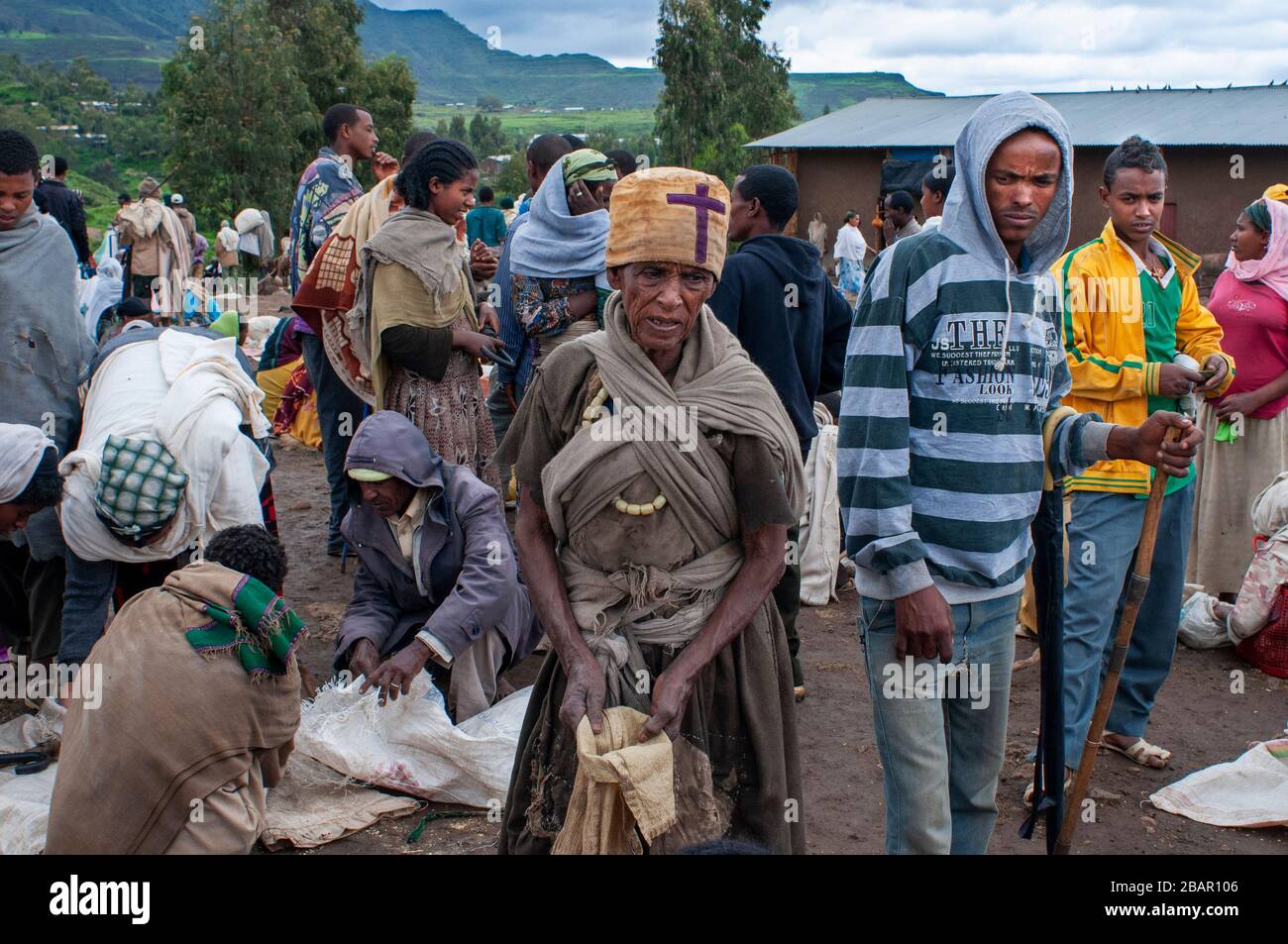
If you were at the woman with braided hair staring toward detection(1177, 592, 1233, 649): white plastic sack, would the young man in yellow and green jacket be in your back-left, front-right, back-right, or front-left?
front-right

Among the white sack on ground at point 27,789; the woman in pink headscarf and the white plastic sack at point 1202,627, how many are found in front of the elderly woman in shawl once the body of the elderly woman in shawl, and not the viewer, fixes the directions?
0

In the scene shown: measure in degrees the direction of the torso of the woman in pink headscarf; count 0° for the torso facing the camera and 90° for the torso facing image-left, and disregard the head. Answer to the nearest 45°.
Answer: approximately 45°

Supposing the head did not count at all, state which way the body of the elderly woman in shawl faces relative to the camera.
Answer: toward the camera

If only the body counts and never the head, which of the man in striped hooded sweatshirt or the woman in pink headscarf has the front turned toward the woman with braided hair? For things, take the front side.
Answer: the woman in pink headscarf

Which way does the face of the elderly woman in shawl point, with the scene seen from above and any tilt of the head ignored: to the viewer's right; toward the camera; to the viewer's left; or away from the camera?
toward the camera

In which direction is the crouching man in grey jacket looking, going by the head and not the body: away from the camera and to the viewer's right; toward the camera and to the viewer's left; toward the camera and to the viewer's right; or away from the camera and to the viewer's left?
toward the camera and to the viewer's left

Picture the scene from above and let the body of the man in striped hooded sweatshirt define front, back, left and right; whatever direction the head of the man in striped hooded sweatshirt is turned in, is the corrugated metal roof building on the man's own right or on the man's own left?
on the man's own left

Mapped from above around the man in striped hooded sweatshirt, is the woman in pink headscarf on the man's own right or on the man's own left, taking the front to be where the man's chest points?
on the man's own left

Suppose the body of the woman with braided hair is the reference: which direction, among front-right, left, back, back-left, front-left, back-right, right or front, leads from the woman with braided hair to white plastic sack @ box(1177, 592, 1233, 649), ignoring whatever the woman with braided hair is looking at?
front

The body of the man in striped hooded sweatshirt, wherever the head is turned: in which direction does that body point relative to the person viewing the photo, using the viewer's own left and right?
facing the viewer and to the right of the viewer

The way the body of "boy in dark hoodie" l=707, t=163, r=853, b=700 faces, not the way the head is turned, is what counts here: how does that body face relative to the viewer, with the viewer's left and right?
facing away from the viewer and to the left of the viewer

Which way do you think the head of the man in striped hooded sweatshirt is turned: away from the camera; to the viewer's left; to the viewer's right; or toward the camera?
toward the camera
